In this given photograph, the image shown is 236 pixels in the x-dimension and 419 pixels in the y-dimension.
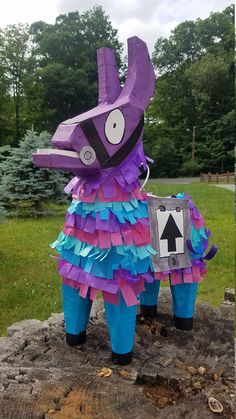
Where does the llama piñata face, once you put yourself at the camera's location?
facing the viewer and to the left of the viewer

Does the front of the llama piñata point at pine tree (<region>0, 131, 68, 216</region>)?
no

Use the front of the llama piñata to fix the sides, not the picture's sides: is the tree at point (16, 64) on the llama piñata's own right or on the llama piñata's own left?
on the llama piñata's own right

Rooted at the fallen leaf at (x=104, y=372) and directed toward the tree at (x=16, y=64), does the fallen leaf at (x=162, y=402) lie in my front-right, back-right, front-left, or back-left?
back-right

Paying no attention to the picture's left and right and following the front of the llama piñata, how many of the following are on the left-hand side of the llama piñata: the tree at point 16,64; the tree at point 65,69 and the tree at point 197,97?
0

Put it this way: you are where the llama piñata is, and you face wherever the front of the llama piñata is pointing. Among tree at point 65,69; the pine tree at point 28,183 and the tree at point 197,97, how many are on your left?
0

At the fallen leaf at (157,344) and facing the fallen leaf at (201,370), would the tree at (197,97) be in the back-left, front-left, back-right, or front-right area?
back-left

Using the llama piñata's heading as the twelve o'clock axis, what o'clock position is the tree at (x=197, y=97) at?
The tree is roughly at 5 o'clock from the llama piñata.

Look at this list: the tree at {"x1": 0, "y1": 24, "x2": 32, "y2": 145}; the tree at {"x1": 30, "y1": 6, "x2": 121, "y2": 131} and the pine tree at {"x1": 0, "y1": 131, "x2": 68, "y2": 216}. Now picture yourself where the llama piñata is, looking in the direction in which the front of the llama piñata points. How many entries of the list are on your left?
0

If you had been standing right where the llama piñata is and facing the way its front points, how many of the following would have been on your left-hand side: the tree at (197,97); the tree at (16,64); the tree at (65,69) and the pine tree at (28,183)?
0

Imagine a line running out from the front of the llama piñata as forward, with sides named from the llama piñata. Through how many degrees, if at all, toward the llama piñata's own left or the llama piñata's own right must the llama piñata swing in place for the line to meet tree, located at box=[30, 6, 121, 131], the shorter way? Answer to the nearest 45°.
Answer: approximately 135° to the llama piñata's own right
